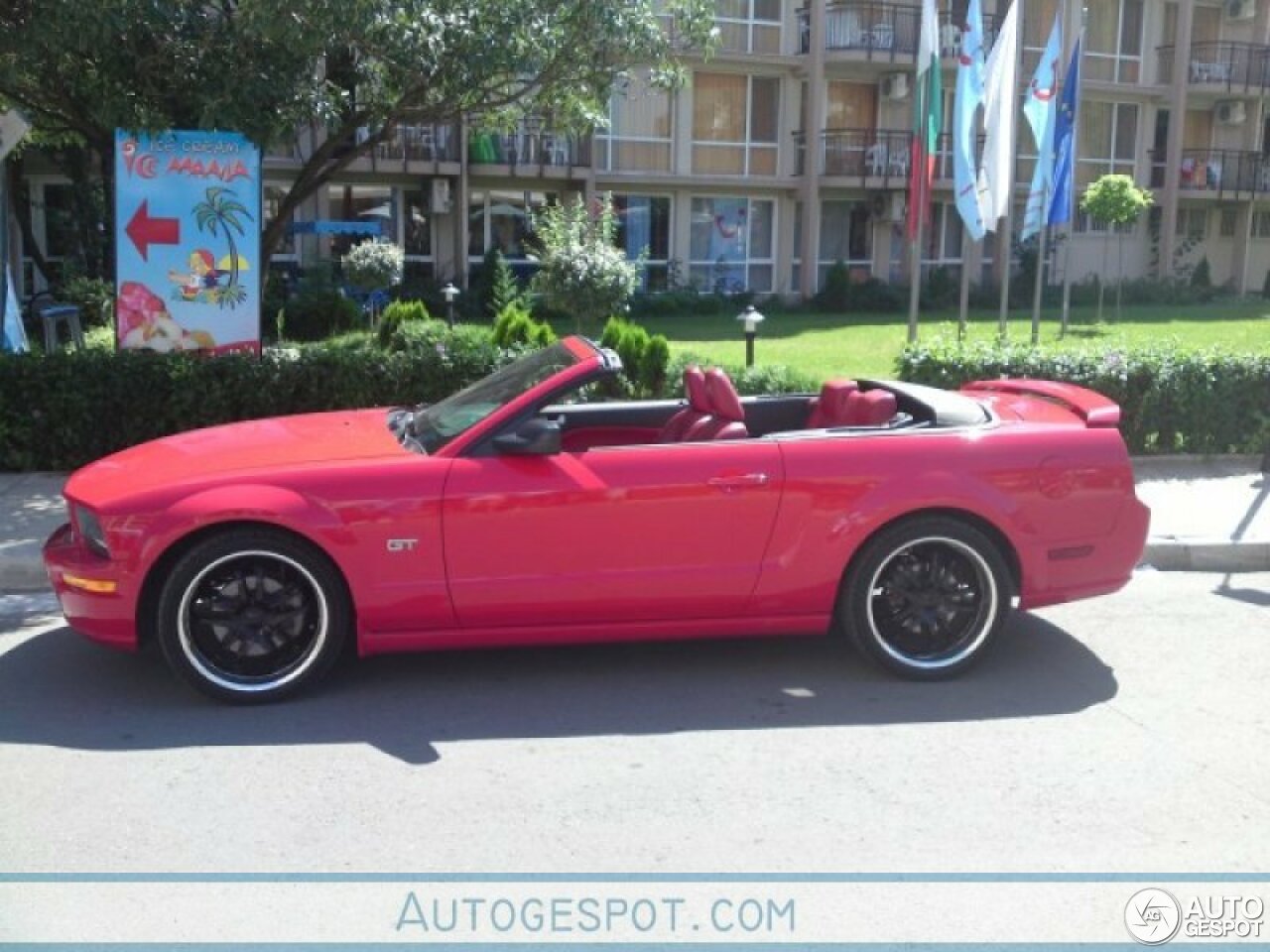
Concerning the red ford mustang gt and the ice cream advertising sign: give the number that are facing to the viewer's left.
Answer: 1

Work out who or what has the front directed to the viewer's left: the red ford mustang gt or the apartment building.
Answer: the red ford mustang gt

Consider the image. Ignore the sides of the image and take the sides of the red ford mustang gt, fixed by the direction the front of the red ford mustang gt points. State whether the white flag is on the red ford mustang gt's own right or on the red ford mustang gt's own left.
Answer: on the red ford mustang gt's own right

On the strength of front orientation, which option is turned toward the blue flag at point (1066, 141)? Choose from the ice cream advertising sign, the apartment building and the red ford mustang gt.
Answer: the apartment building

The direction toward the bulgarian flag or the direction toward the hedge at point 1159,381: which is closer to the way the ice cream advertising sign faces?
the hedge

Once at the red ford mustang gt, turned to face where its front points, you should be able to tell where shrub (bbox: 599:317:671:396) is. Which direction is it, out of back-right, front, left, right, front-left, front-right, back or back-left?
right

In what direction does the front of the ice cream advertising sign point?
toward the camera

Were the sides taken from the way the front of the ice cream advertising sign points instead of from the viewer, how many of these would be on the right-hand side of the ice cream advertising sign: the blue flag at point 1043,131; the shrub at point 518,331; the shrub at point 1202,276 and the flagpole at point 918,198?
0

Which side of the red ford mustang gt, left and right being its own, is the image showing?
left

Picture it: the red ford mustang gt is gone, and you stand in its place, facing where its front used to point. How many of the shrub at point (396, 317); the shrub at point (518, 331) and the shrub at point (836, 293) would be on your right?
3

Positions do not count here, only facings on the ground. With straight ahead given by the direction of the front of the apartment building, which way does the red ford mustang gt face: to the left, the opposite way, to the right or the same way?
to the right

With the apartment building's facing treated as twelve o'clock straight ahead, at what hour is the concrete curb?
The concrete curb is roughly at 12 o'clock from the apartment building.

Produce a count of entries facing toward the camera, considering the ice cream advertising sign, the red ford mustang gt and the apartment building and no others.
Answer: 2

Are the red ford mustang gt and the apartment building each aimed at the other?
no

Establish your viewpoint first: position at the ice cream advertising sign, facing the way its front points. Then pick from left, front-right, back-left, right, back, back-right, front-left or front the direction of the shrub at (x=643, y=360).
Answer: left

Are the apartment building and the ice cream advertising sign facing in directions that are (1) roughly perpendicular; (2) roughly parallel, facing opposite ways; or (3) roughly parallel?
roughly parallel

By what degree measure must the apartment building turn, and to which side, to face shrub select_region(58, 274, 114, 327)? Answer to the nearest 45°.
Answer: approximately 45° to its right

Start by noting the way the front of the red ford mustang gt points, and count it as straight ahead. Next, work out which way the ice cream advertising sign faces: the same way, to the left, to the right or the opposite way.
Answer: to the left

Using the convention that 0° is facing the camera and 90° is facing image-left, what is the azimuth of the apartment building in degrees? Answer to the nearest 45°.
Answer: approximately 0°
